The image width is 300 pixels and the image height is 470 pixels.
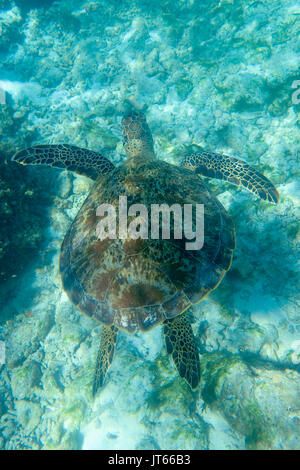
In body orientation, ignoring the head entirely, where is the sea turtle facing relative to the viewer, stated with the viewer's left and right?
facing away from the viewer
